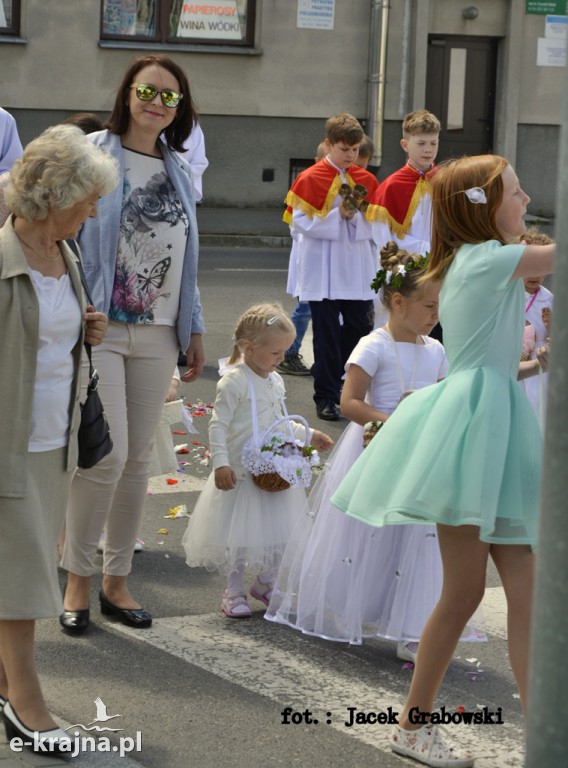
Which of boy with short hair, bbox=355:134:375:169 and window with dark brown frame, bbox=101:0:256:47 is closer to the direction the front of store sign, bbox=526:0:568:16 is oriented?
the boy with short hair

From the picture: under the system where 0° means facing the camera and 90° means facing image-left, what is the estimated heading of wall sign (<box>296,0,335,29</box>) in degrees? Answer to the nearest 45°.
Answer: approximately 0°

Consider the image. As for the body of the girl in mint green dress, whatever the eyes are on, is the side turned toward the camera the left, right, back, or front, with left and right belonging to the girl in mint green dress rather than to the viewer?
right

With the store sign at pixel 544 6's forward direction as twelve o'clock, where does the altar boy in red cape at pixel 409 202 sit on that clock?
The altar boy in red cape is roughly at 12 o'clock from the store sign.

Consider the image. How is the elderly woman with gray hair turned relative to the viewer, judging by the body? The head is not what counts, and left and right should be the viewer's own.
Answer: facing the viewer and to the right of the viewer

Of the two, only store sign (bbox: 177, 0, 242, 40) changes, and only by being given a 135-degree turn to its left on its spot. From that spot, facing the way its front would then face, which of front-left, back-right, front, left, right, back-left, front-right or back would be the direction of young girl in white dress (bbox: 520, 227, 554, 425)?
back-right

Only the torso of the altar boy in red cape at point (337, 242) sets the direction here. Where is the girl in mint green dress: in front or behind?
in front

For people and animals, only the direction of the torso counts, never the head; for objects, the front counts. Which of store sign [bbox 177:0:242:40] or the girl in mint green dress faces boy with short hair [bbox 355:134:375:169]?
the store sign

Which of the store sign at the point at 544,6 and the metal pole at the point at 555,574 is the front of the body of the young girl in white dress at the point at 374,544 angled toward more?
the metal pole

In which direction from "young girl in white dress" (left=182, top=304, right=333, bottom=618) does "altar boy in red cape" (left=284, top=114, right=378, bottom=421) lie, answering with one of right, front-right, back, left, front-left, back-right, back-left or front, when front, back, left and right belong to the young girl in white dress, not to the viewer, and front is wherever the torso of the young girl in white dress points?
back-left

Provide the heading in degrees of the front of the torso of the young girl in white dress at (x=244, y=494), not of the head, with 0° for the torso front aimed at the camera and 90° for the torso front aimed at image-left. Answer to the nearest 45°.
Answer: approximately 315°

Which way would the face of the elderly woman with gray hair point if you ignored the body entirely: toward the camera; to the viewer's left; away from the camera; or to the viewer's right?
to the viewer's right

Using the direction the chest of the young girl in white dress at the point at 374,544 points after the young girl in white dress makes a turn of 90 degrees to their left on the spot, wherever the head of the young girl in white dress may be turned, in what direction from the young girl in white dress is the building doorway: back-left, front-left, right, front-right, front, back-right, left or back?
front-left

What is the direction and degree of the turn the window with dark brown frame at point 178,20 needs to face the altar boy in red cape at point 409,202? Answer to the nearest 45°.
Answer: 0° — it already faces them

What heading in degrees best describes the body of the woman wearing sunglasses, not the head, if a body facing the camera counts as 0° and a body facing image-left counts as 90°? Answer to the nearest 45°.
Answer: approximately 0°
